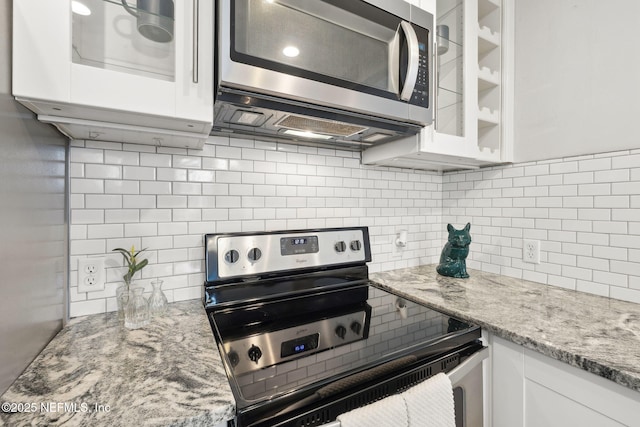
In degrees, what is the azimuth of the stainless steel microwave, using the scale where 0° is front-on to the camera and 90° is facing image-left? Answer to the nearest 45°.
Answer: approximately 315°

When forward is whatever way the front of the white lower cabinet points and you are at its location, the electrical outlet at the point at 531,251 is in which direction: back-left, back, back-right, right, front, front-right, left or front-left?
back-right

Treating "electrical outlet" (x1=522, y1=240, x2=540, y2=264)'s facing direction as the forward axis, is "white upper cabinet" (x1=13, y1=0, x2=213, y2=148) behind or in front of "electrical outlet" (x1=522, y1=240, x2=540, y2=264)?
in front

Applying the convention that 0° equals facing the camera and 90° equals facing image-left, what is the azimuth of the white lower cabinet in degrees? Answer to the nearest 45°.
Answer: approximately 45°

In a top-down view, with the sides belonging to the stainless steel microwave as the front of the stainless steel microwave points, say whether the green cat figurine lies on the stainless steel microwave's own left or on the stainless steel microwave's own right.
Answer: on the stainless steel microwave's own left

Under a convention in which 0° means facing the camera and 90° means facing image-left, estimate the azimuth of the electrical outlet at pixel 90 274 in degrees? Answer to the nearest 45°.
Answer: approximately 0°

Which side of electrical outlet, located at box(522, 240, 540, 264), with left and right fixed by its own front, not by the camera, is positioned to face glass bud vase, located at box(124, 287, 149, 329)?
front

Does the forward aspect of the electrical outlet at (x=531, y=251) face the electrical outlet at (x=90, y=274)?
yes

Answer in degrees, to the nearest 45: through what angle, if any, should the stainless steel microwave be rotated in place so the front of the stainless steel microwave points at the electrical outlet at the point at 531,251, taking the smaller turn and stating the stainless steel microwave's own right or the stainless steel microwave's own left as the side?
approximately 90° to the stainless steel microwave's own left
